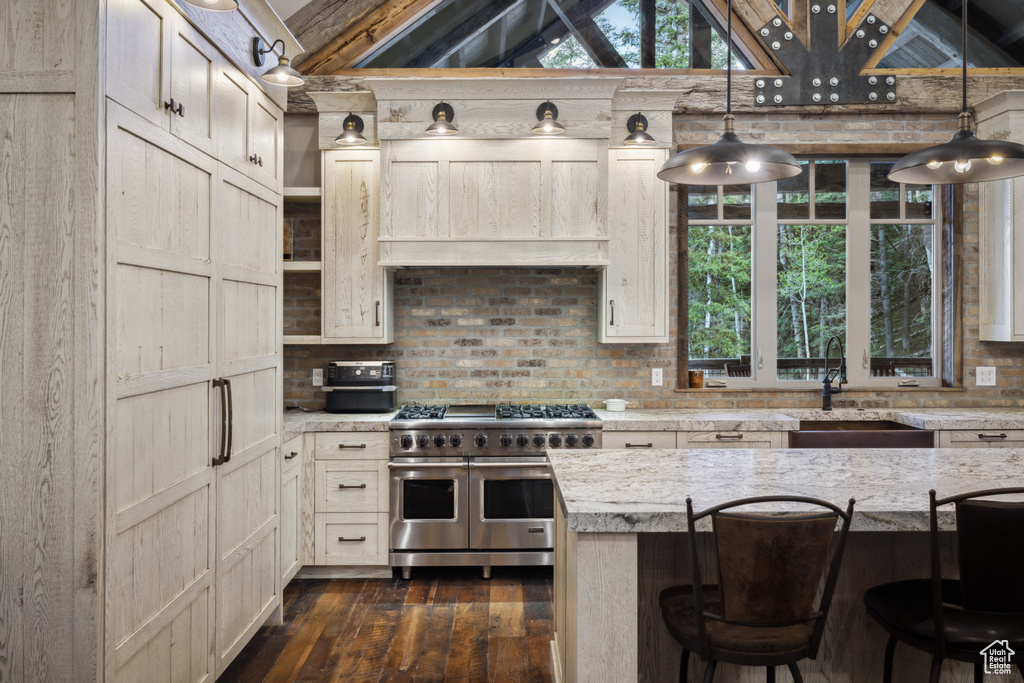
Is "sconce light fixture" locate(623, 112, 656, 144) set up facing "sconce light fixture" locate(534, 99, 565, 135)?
no

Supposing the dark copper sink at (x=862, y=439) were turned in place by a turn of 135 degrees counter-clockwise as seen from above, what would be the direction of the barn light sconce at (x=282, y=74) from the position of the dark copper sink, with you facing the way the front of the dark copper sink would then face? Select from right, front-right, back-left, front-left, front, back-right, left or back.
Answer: back

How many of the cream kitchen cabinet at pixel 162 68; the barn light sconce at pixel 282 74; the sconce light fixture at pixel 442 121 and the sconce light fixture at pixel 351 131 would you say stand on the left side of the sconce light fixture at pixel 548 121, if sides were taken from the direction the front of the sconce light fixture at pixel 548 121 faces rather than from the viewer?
0

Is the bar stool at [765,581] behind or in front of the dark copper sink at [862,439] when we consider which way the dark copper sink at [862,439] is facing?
in front

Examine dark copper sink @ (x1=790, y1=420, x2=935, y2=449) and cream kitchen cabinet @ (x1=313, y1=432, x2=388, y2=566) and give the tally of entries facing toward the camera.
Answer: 2

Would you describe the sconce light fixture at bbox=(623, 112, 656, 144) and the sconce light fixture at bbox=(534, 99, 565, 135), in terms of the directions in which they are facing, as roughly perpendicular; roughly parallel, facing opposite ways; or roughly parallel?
roughly parallel

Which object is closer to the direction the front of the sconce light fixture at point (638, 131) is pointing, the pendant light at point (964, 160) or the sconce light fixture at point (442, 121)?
the pendant light

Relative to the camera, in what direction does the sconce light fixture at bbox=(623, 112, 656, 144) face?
facing the viewer

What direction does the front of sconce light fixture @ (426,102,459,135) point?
toward the camera

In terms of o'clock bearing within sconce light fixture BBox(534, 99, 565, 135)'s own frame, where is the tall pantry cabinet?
The tall pantry cabinet is roughly at 1 o'clock from the sconce light fixture.

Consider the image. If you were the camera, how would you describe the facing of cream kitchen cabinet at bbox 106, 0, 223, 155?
facing the viewer and to the right of the viewer

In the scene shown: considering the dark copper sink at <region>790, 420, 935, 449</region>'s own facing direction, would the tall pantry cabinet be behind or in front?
in front

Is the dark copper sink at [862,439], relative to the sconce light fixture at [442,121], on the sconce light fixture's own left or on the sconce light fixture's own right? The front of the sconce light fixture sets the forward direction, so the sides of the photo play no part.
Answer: on the sconce light fixture's own left

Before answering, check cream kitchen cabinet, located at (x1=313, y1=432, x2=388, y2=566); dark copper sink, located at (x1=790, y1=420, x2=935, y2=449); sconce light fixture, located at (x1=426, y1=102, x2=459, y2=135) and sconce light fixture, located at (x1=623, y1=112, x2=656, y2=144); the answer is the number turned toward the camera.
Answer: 4

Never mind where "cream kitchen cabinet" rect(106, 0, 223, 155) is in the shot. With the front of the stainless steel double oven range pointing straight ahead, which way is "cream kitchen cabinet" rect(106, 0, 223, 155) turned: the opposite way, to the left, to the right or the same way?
to the left

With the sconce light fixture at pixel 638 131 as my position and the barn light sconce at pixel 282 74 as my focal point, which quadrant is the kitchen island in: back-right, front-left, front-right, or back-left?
front-left

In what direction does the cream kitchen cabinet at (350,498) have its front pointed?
toward the camera
